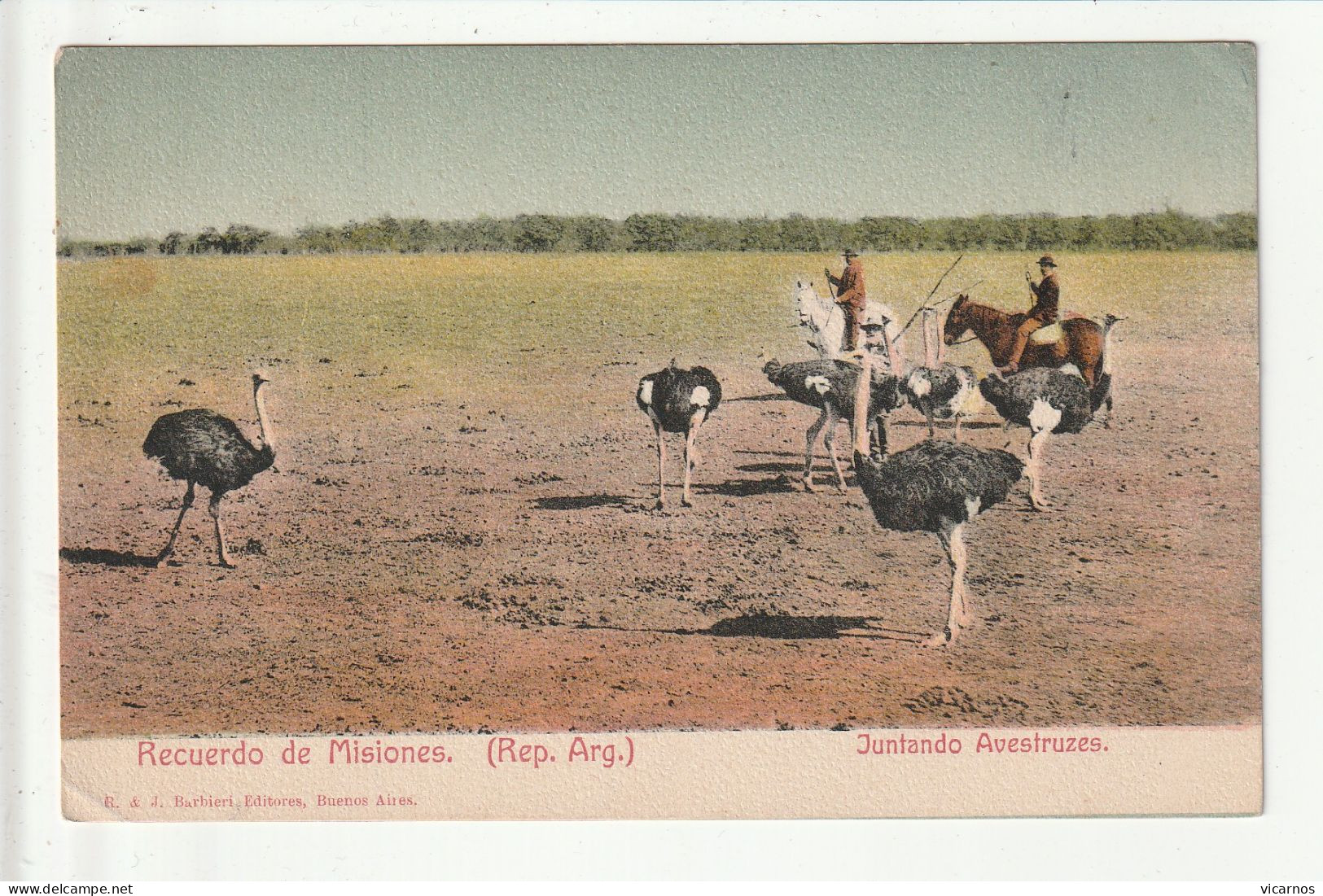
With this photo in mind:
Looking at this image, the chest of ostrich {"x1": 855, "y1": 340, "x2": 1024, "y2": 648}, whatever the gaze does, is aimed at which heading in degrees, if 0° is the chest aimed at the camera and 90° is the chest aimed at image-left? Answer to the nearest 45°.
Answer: approximately 90°

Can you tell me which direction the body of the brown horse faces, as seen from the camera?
to the viewer's left

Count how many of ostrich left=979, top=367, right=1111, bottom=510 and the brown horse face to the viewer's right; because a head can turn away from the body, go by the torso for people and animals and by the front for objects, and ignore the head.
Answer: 1
